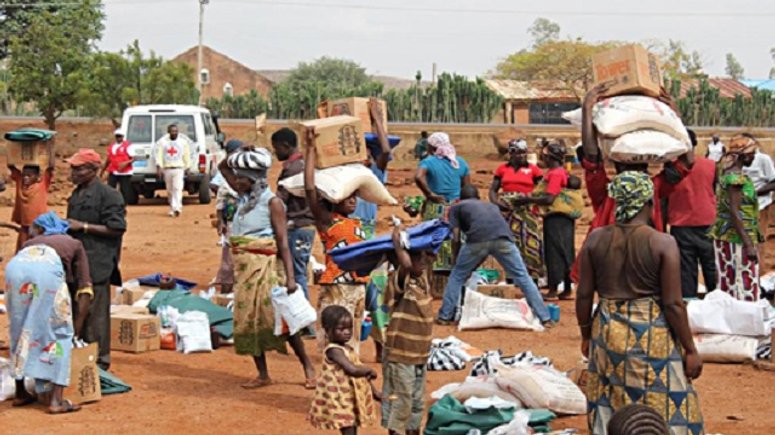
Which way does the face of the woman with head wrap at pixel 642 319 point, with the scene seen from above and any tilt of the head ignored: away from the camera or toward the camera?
away from the camera

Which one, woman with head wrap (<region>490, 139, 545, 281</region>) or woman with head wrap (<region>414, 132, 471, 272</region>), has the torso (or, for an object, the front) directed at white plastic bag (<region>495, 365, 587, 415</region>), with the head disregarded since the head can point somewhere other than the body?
woman with head wrap (<region>490, 139, 545, 281</region>)

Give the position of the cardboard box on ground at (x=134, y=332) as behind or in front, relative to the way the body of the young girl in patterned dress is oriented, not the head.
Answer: behind

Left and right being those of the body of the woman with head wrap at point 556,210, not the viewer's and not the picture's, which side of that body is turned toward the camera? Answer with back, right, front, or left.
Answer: left

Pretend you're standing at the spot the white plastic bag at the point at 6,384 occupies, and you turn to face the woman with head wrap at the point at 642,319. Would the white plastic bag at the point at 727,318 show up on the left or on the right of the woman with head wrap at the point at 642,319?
left

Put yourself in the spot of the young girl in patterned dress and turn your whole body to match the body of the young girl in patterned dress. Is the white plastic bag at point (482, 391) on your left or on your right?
on your left

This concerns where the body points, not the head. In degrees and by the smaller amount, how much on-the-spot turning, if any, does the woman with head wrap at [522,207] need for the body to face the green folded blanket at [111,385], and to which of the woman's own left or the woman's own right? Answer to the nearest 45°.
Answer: approximately 45° to the woman's own right
